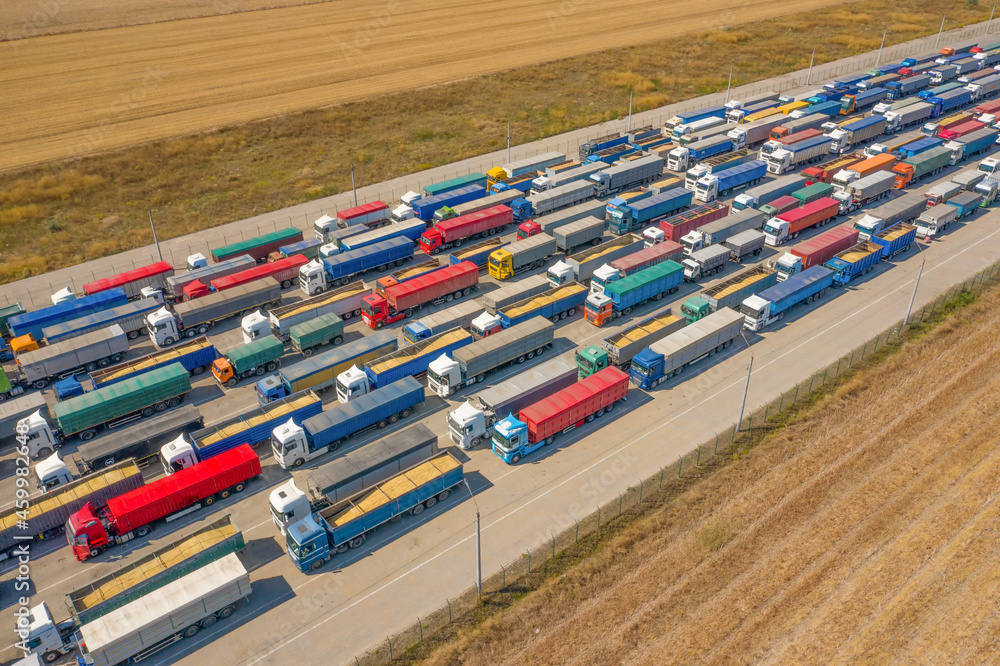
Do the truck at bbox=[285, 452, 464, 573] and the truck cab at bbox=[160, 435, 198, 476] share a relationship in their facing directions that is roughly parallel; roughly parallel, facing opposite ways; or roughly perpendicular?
roughly parallel

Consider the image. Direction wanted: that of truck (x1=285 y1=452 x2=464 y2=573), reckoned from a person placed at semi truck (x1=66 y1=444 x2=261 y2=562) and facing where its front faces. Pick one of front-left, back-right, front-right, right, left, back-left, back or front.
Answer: left

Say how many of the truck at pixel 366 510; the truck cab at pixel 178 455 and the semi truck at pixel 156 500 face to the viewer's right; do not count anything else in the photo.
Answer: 0

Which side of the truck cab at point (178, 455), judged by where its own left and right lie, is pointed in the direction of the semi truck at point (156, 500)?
left

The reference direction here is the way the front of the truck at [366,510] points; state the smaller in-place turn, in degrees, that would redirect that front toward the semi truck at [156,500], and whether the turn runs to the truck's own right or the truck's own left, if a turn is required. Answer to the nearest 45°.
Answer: approximately 45° to the truck's own right

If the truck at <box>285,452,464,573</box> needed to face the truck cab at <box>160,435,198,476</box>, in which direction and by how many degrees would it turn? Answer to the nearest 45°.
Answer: approximately 90° to its right

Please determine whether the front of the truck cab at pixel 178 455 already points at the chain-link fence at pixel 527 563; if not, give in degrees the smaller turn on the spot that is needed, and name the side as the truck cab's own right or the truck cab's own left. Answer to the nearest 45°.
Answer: approximately 90° to the truck cab's own left

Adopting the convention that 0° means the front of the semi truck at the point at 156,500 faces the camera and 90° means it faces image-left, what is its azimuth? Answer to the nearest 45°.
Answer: approximately 45°

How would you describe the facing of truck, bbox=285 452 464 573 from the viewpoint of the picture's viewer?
facing the viewer and to the left of the viewer

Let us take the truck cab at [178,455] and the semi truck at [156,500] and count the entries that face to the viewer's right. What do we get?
0

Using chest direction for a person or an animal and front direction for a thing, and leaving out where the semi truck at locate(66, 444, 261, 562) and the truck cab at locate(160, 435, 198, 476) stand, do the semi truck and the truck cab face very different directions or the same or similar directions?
same or similar directions

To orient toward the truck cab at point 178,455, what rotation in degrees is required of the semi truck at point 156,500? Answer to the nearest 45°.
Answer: approximately 180°
